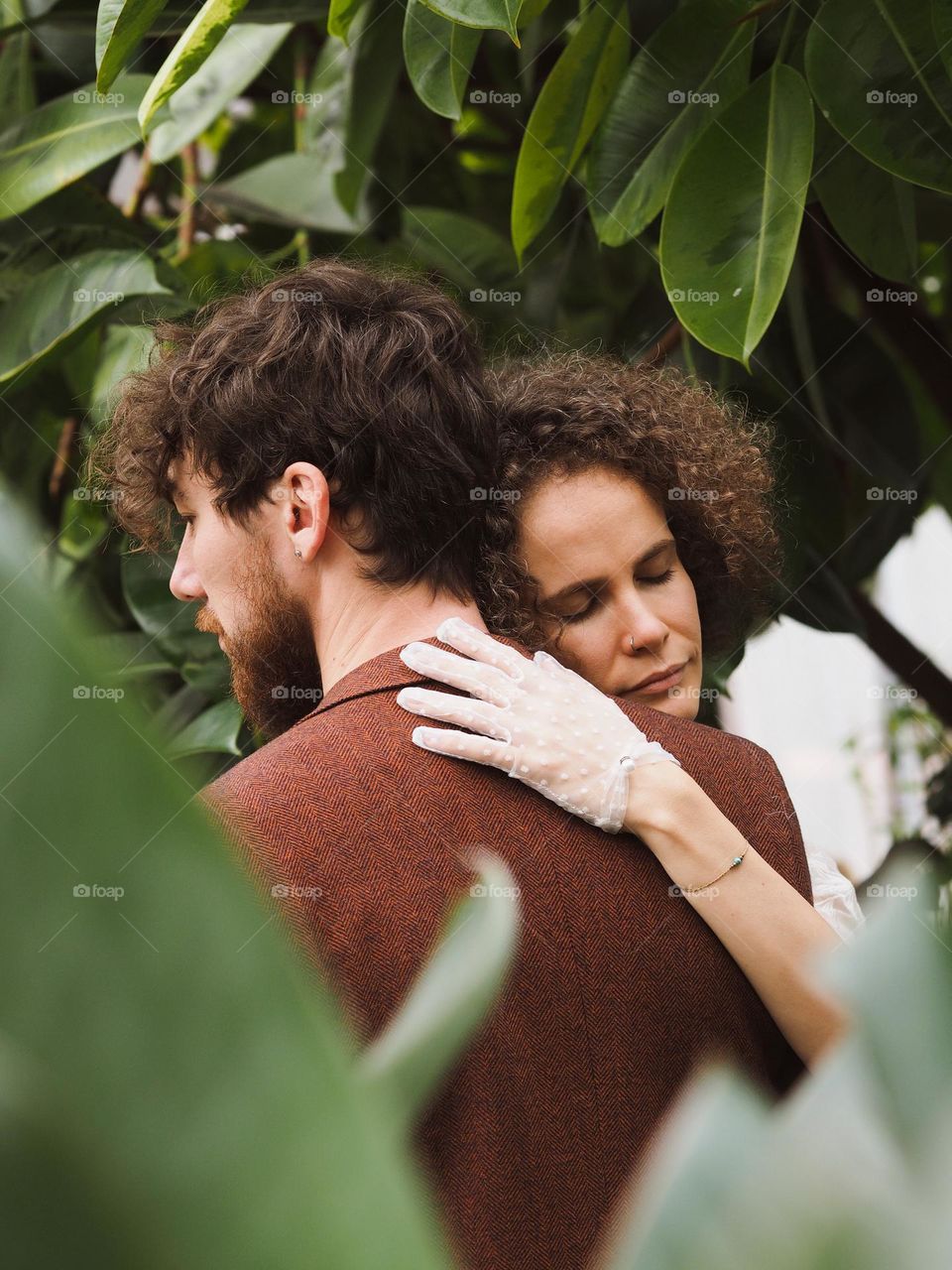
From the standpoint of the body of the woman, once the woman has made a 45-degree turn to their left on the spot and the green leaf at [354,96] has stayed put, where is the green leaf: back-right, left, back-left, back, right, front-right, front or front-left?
back

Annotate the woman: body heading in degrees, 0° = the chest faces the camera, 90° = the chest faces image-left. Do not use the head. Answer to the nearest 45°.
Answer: approximately 0°

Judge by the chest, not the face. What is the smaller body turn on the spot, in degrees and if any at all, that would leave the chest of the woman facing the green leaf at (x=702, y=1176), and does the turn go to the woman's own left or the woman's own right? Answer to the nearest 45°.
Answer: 0° — they already face it

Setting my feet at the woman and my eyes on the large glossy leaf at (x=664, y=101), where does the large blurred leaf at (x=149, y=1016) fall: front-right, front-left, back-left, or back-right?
back-left

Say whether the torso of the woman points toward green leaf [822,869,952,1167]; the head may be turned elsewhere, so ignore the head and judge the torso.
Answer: yes
